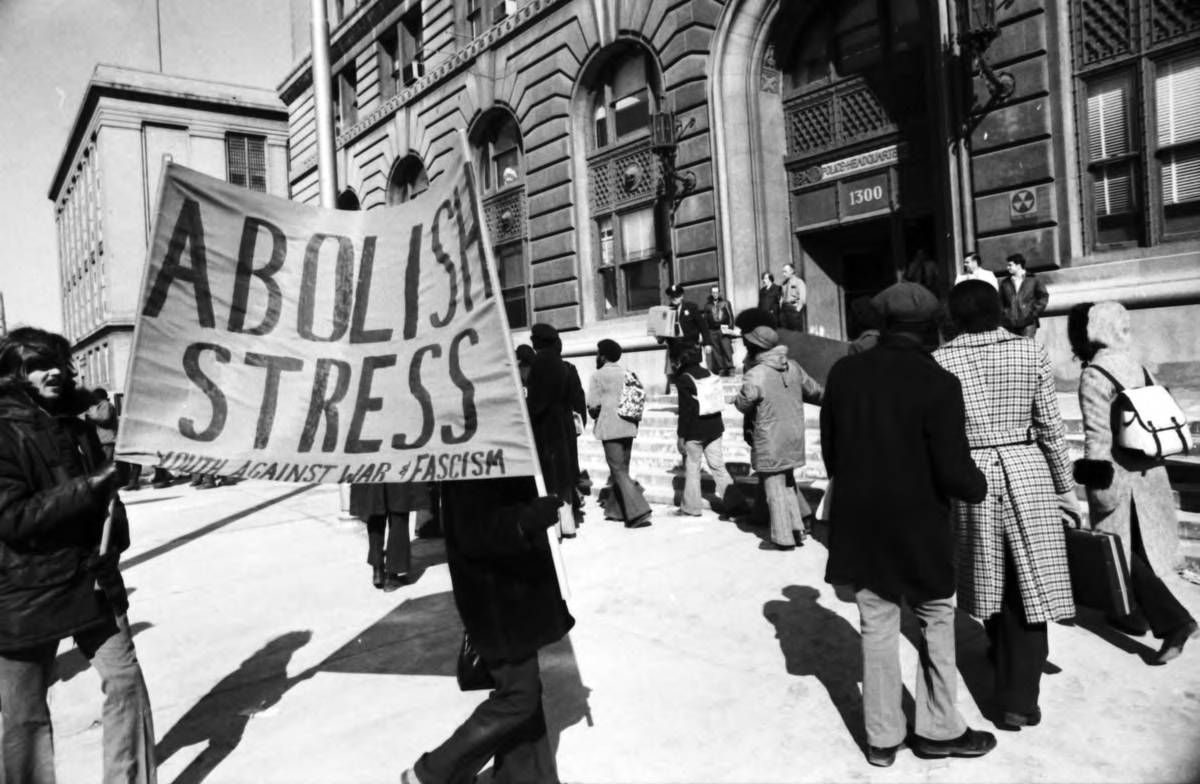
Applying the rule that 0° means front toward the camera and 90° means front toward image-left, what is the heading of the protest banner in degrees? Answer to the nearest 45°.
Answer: approximately 0°

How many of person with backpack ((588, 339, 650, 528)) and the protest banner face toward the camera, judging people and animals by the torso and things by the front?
1

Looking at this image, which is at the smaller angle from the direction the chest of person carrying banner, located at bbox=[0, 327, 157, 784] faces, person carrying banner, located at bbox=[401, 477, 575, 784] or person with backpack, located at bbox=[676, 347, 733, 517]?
the person carrying banner

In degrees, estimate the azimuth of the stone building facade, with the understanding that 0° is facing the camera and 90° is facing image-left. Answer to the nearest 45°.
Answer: approximately 45°

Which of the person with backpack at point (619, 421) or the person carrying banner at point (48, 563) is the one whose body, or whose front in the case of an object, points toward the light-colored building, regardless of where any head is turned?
the person with backpack

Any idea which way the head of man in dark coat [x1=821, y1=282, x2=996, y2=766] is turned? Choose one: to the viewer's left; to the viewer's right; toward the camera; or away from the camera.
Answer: away from the camera

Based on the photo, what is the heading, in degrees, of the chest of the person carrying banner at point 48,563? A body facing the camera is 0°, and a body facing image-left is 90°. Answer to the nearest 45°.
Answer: approximately 315°

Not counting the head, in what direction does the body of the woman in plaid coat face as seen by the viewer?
away from the camera

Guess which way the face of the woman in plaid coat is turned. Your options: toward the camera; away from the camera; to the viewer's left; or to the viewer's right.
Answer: away from the camera

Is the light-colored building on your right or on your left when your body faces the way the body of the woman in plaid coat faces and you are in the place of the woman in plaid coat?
on your left
